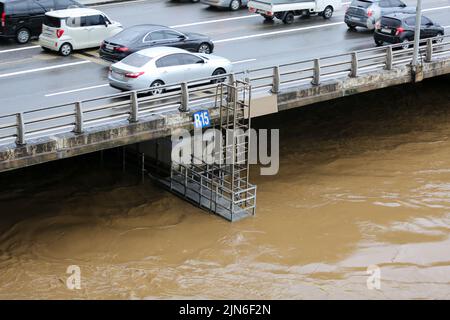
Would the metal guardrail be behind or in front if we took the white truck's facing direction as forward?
behind

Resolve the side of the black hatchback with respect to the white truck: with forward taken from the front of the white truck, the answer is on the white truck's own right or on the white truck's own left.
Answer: on the white truck's own right

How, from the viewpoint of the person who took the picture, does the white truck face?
facing away from the viewer and to the right of the viewer

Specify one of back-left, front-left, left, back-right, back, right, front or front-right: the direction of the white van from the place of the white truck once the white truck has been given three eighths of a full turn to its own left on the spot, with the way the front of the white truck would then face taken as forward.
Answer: front-left

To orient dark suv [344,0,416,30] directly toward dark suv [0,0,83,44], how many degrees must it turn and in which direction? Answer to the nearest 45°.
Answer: approximately 135° to its left

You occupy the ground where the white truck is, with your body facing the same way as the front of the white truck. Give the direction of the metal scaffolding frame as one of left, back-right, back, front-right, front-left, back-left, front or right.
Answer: back-right

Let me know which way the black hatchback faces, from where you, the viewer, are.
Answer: facing away from the viewer and to the right of the viewer

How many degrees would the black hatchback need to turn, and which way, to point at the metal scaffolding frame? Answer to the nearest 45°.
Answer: approximately 180°

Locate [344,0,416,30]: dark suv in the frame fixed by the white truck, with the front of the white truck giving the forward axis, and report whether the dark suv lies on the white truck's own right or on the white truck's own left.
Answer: on the white truck's own right

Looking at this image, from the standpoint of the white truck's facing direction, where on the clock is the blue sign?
The blue sign is roughly at 5 o'clock from the white truck.

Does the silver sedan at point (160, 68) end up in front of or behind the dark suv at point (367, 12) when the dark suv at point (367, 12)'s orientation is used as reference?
behind

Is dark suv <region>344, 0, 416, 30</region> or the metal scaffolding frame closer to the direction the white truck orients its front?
the dark suv

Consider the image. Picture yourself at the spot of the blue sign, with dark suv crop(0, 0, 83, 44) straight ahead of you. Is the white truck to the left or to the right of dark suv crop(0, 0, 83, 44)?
right

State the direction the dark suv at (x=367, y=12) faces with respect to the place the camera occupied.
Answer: facing away from the viewer and to the right of the viewer
